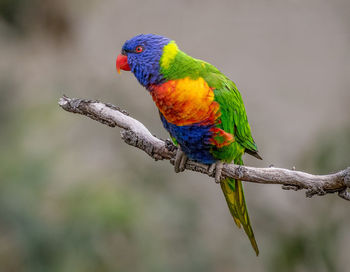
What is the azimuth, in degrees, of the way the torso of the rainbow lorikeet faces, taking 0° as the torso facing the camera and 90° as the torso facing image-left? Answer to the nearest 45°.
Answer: approximately 45°
